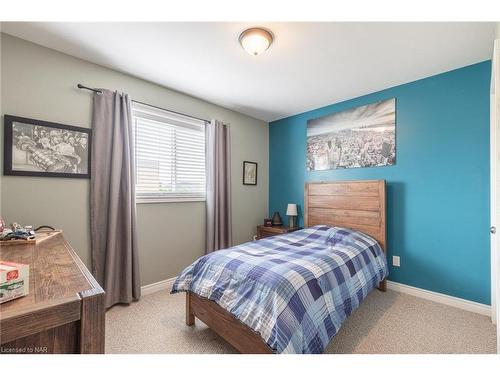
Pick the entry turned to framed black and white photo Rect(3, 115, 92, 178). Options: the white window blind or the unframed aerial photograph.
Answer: the unframed aerial photograph

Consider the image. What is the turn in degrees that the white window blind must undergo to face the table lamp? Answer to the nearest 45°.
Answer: approximately 45° to its left

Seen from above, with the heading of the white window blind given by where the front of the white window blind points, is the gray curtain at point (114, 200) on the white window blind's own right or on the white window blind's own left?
on the white window blind's own right

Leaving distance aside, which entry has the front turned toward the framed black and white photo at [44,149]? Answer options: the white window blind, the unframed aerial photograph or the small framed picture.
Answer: the unframed aerial photograph

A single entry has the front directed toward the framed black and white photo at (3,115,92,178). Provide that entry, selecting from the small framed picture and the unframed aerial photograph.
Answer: the unframed aerial photograph

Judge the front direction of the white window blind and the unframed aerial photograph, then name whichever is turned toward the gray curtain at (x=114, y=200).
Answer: the unframed aerial photograph

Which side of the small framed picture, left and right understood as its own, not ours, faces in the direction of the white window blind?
right

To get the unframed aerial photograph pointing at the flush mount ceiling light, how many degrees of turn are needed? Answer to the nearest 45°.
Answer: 0° — it already faces it

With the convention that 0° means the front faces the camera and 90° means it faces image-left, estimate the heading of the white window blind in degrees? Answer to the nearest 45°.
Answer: approximately 315°

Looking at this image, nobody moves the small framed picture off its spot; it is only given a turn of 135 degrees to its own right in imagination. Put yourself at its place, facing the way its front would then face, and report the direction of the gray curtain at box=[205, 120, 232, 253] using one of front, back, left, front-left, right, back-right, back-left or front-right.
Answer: front-left

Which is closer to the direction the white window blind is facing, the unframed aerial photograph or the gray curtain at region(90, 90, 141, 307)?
the unframed aerial photograph
